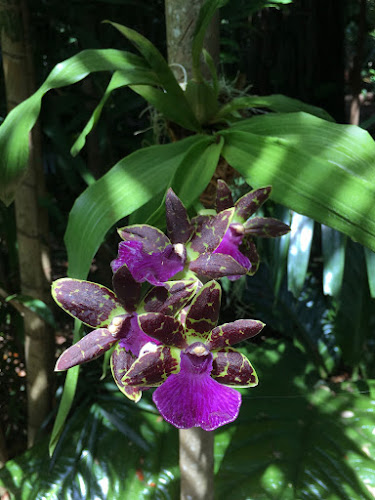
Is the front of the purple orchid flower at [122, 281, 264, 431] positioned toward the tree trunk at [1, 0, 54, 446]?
no

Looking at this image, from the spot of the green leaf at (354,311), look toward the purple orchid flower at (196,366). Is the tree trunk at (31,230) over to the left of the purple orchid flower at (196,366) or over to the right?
right

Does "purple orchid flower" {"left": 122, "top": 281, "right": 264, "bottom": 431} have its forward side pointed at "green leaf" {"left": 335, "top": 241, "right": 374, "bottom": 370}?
no

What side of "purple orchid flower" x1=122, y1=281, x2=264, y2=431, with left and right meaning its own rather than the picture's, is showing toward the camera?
front
